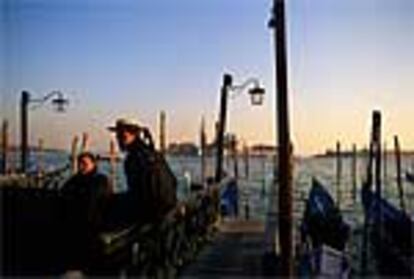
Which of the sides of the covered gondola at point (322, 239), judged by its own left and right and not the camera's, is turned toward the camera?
back

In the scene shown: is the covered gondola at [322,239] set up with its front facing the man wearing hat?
no

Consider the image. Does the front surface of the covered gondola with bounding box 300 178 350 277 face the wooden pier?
no

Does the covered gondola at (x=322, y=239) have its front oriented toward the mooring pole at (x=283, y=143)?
no

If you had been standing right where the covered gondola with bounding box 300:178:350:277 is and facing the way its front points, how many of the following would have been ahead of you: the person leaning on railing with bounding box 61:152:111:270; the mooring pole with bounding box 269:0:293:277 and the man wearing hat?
0
